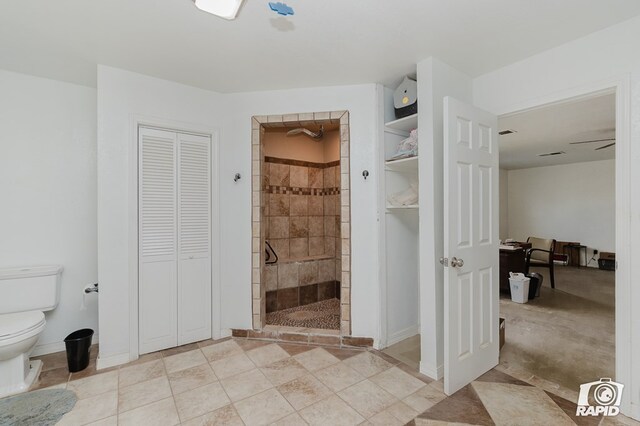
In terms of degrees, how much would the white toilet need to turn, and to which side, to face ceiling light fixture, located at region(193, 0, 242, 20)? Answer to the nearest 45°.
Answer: approximately 45° to its left

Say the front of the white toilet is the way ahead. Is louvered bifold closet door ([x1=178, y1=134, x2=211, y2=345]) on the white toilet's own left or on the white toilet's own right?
on the white toilet's own left

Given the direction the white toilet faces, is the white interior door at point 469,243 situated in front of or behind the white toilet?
in front

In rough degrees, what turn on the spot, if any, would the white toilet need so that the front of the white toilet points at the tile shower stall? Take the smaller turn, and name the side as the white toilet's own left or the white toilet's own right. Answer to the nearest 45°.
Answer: approximately 90° to the white toilet's own left

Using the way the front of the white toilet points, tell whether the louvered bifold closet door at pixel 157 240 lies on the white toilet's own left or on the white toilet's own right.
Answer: on the white toilet's own left
